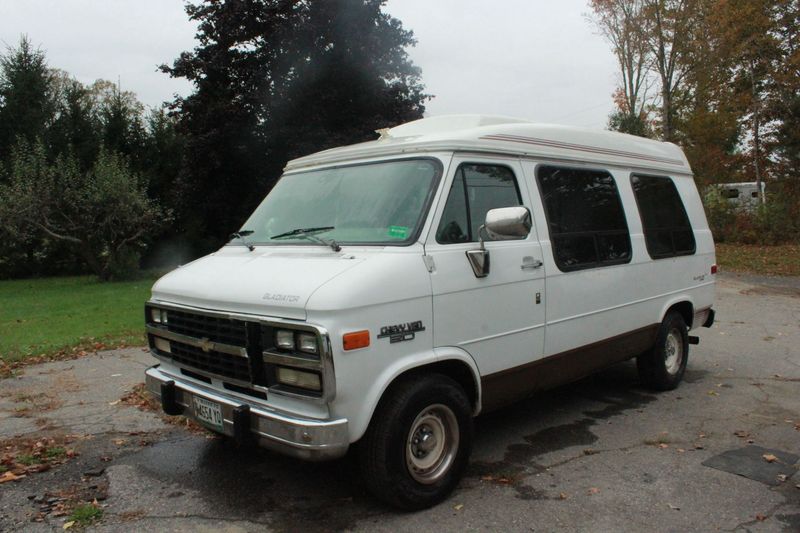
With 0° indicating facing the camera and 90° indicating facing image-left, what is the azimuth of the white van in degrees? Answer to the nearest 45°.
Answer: approximately 45°

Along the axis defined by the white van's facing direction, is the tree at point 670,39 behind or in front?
behind

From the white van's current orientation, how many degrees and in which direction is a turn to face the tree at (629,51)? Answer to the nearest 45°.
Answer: approximately 135° to its right

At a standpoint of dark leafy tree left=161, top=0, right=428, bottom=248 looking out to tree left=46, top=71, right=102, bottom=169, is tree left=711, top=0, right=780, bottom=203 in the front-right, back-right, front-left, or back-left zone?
back-right

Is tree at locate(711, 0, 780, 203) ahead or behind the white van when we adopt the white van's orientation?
behind

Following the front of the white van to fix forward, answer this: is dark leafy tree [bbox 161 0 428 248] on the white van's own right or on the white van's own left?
on the white van's own right

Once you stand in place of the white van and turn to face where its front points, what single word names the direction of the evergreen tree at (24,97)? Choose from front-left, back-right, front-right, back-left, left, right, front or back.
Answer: right

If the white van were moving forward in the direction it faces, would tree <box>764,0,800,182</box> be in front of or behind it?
behind
